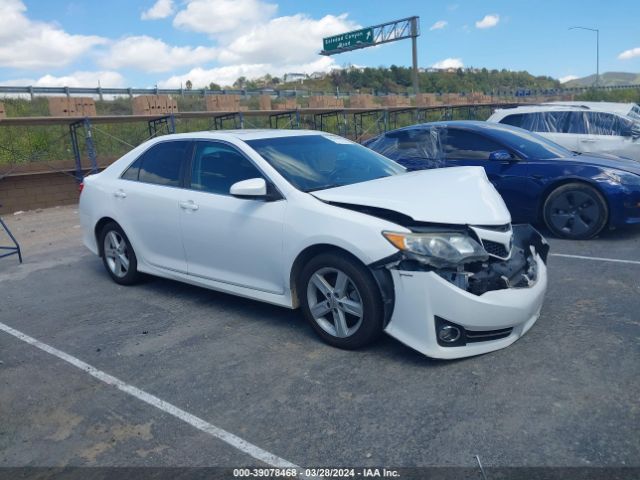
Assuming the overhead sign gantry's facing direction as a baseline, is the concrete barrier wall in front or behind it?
in front

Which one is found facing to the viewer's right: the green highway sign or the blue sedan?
the blue sedan

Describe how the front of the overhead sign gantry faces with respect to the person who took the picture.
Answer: facing the viewer and to the left of the viewer

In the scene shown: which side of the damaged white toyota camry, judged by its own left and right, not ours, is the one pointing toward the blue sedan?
left

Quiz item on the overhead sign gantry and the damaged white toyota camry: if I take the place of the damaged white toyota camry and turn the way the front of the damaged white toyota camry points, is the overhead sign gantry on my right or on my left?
on my left

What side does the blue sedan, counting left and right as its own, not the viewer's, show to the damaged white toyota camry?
right

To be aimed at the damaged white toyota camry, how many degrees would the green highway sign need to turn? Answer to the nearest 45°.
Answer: approximately 45° to its left

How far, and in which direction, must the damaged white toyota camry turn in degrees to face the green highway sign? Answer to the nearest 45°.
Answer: approximately 135° to its left

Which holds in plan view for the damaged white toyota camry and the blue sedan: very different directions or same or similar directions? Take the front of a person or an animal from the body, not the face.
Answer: same or similar directions

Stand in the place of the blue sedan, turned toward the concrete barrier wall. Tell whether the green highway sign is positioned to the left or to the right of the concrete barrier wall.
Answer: right

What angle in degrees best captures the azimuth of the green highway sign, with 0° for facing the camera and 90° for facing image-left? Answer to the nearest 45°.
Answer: approximately 45°

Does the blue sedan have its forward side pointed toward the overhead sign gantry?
no

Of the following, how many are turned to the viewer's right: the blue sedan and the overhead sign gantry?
1

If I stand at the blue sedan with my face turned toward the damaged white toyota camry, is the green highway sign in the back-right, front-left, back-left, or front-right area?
back-right

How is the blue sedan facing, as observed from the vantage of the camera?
facing to the right of the viewer

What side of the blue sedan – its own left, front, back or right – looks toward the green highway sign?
left

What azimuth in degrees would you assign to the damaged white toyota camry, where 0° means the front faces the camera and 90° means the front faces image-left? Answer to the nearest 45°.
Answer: approximately 315°

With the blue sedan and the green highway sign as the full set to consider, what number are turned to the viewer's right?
1

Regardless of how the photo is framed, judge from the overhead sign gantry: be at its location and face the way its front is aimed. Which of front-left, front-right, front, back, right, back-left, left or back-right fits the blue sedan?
front-left

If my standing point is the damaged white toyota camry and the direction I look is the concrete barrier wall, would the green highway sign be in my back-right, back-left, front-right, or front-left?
front-right
